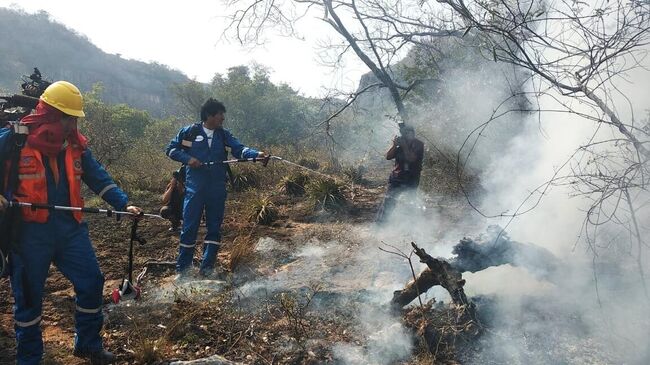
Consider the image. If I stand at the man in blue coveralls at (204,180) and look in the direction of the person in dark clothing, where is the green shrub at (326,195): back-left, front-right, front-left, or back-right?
front-left

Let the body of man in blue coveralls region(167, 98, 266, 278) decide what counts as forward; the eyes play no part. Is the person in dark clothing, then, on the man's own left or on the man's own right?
on the man's own left

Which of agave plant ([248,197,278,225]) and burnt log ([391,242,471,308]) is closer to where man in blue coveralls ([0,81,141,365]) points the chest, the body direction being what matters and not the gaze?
the burnt log

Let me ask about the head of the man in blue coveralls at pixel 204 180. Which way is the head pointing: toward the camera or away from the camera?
toward the camera

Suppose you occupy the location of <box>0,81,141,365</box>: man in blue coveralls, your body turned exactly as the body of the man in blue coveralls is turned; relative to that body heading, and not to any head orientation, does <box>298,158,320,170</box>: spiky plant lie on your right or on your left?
on your left

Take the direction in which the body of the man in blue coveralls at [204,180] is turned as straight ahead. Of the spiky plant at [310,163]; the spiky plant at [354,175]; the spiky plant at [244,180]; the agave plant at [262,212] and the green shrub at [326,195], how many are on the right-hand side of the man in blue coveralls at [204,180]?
0

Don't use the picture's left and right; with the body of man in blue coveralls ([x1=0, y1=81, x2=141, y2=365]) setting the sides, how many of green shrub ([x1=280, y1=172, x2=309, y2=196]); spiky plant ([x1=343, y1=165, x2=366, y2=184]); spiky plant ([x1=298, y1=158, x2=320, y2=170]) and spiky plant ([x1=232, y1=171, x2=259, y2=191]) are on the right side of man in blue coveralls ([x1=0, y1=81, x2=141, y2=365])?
0

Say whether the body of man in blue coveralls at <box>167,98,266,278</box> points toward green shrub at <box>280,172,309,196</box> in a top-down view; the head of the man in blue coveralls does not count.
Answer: no

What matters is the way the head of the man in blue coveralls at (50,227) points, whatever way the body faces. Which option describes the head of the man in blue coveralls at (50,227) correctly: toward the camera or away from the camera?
toward the camera

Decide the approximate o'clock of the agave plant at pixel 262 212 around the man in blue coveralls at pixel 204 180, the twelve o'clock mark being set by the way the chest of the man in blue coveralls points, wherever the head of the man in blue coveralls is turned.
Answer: The agave plant is roughly at 8 o'clock from the man in blue coveralls.

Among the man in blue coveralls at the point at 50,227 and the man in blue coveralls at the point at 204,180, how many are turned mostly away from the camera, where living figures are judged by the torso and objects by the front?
0

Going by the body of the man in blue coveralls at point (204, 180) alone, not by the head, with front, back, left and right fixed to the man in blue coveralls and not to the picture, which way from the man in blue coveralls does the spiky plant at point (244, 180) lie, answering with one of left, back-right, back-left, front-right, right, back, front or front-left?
back-left

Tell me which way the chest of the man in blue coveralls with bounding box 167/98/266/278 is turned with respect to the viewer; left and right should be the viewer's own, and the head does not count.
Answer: facing the viewer and to the right of the viewer
